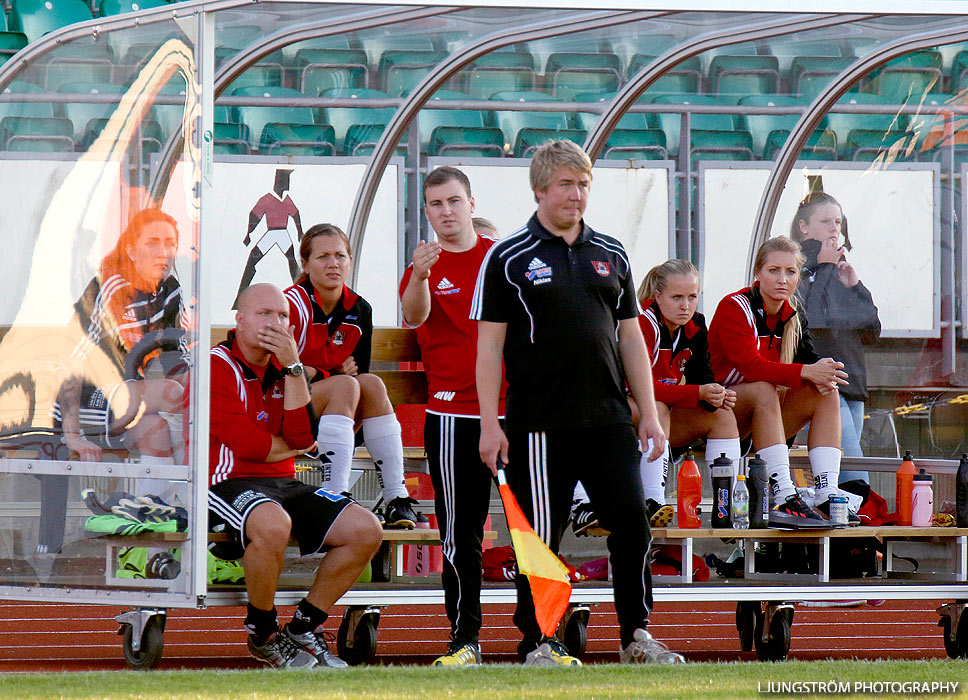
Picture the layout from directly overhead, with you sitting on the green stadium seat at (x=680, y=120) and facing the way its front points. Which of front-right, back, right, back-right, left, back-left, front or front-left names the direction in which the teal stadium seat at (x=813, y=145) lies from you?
left

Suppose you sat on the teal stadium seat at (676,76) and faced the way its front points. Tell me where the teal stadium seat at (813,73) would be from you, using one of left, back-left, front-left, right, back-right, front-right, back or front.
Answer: left

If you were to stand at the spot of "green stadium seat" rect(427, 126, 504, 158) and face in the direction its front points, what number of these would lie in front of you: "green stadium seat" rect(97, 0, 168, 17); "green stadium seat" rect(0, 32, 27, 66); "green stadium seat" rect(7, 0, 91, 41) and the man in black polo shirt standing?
1

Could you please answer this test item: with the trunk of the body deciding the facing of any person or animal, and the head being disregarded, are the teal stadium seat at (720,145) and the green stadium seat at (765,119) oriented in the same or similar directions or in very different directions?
same or similar directions

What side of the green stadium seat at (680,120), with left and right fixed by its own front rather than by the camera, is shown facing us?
front

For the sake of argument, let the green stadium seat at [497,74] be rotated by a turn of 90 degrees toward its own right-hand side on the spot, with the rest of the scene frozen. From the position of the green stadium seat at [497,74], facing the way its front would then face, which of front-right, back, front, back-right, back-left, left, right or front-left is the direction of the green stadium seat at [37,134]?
front-left

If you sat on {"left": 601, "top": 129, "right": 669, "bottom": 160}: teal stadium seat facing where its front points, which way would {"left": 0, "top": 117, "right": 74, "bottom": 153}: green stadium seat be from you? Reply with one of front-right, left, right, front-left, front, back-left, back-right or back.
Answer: front-right

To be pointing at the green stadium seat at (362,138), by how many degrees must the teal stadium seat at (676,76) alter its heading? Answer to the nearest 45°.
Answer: approximately 90° to its right

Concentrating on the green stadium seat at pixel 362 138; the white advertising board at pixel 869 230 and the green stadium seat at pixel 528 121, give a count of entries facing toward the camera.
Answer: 3

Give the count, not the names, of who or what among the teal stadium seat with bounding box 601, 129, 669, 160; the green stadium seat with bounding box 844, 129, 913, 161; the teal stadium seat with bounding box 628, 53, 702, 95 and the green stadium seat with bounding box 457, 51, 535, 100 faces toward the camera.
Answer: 4

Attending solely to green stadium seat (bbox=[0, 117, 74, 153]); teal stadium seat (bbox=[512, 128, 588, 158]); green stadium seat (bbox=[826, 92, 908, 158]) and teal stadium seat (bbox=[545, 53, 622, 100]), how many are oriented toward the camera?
4

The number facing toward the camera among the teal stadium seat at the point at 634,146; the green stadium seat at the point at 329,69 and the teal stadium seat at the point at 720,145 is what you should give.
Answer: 3

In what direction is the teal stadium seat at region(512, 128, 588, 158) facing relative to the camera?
toward the camera

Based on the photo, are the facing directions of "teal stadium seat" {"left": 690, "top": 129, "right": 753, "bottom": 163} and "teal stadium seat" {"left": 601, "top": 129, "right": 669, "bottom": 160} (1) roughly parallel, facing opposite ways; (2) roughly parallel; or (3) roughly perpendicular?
roughly parallel
